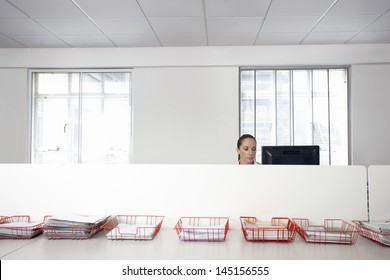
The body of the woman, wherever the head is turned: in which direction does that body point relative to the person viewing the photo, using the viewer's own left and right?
facing the viewer and to the right of the viewer

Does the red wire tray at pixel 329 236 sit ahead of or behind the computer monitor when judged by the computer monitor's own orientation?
behind

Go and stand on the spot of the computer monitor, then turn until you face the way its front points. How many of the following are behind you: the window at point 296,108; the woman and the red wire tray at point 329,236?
1

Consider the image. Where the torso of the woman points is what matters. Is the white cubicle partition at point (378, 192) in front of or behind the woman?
in front

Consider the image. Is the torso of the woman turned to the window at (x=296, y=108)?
no

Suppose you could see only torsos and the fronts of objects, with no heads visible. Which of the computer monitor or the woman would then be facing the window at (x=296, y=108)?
the computer monitor

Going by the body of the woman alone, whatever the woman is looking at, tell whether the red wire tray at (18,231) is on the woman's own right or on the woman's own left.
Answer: on the woman's own right

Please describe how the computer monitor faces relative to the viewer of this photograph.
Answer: facing away from the viewer

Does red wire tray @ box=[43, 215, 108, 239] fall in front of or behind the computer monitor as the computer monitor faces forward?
behind

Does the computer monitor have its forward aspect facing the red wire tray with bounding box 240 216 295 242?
no

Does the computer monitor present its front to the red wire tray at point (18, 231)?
no

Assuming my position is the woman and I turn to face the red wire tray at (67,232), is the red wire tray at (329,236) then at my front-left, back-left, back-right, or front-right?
front-left

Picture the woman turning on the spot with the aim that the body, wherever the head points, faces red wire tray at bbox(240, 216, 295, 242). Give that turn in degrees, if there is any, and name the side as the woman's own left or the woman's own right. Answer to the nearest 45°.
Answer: approximately 45° to the woman's own right

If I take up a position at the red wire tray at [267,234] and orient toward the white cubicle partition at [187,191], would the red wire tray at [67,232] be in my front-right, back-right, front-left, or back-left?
front-left
